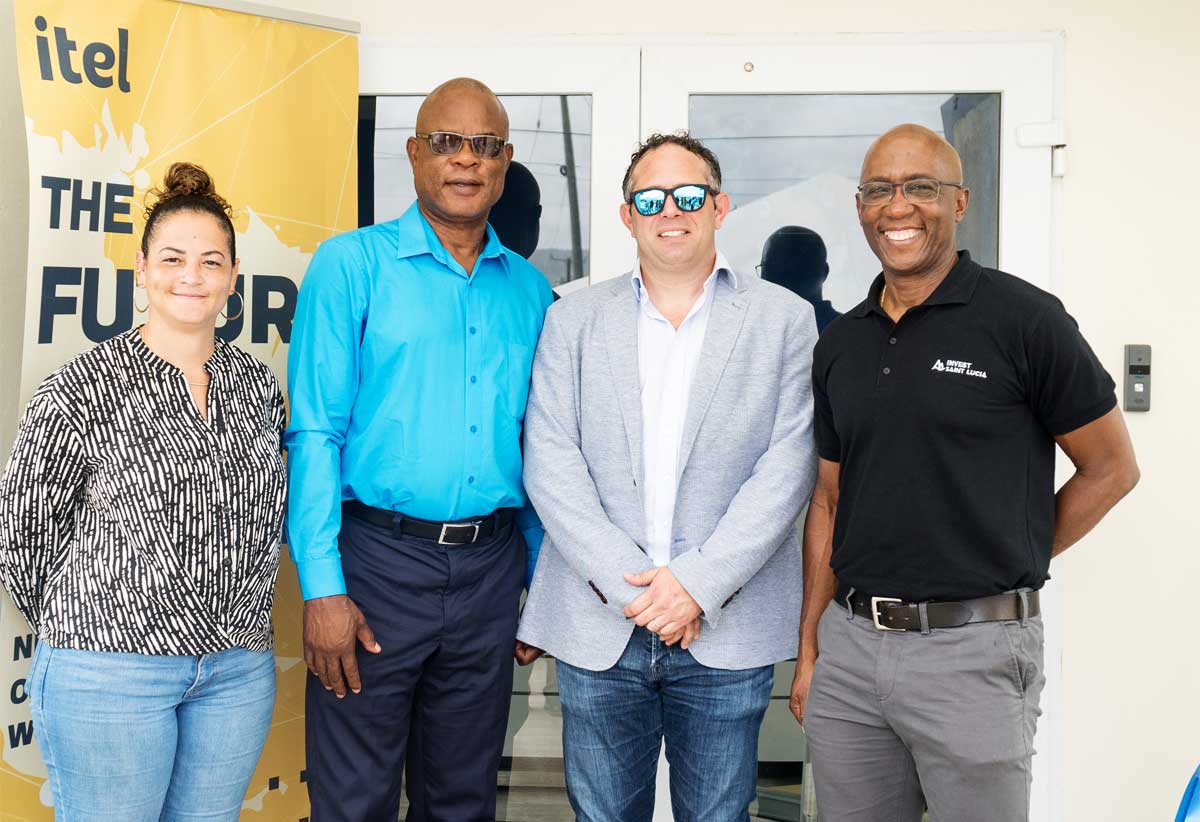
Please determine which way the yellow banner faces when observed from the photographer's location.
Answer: facing the viewer

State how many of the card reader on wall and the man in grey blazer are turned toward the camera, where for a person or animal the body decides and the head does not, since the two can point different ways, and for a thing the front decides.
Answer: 2

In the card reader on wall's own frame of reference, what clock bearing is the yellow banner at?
The yellow banner is roughly at 2 o'clock from the card reader on wall.

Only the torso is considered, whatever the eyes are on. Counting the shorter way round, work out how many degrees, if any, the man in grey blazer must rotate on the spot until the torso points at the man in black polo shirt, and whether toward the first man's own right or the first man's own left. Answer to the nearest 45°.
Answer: approximately 45° to the first man's own left

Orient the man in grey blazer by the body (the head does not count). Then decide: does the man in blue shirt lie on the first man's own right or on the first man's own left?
on the first man's own right

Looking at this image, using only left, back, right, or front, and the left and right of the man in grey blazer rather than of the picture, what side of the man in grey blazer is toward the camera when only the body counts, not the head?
front

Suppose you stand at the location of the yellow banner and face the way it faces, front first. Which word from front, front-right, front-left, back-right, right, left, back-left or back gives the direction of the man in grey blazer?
front-left

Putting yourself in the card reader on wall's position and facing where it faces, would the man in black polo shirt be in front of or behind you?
in front

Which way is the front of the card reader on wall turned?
toward the camera

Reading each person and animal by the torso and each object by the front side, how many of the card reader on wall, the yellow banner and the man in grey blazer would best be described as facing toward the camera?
3

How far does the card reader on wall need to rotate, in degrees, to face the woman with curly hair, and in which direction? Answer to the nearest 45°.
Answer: approximately 45° to its right

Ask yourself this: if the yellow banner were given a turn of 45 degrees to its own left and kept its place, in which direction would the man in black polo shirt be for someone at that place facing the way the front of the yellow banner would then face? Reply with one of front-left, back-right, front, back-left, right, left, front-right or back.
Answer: front

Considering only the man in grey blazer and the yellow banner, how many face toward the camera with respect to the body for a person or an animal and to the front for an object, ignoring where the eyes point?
2

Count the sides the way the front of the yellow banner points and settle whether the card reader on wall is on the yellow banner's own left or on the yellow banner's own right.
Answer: on the yellow banner's own left
